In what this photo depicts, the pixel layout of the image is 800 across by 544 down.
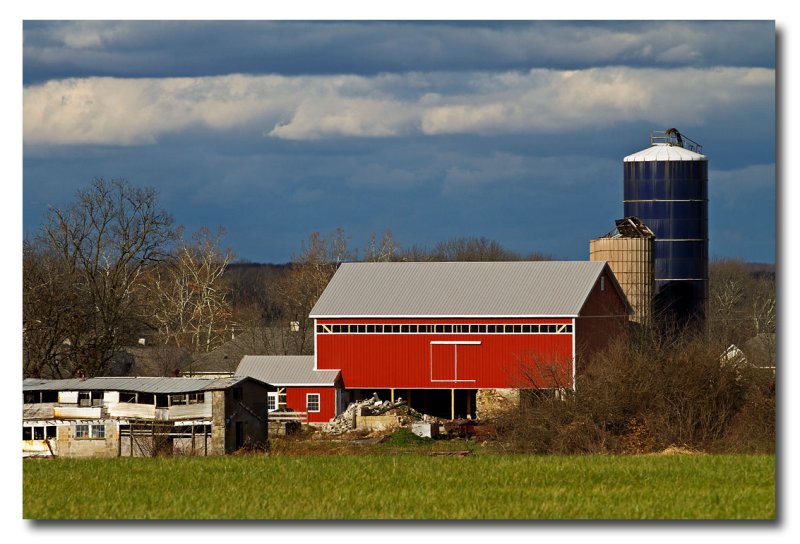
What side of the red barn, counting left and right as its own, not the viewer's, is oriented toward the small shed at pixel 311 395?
right

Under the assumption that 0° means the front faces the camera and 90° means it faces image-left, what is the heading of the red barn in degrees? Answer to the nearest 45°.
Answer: approximately 0°

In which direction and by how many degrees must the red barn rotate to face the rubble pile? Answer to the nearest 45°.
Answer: approximately 45° to its right

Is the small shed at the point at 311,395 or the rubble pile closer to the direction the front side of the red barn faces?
the rubble pile

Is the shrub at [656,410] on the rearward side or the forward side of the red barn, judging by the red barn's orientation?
on the forward side
